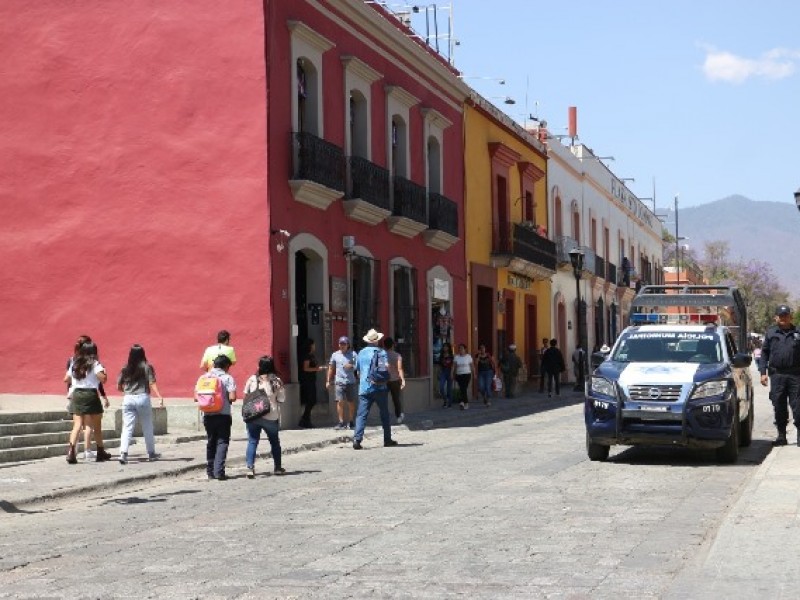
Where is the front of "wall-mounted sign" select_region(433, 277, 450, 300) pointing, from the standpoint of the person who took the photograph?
facing the viewer and to the right of the viewer

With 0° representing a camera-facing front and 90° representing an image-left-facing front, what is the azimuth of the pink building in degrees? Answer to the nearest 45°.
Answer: approximately 315°

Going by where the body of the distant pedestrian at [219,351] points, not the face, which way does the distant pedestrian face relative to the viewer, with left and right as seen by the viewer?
facing away from the viewer

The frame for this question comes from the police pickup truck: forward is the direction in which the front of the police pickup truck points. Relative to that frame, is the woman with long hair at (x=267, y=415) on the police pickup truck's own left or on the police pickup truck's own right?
on the police pickup truck's own right

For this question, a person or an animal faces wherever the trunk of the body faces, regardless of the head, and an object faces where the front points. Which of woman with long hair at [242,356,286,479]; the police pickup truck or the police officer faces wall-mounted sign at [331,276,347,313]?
the woman with long hair

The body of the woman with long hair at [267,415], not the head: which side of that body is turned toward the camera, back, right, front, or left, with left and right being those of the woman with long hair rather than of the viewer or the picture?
back

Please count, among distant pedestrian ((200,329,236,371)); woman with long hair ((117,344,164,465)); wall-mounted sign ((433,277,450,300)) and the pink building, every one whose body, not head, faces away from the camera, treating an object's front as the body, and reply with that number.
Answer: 2

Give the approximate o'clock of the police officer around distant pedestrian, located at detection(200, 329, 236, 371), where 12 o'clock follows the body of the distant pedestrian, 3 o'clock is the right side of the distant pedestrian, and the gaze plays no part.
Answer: The police officer is roughly at 4 o'clock from the distant pedestrian.

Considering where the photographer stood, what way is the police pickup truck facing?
facing the viewer

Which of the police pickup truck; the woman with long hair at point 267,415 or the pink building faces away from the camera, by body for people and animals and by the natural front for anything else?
the woman with long hair

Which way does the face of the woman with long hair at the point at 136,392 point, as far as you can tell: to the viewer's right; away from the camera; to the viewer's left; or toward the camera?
away from the camera

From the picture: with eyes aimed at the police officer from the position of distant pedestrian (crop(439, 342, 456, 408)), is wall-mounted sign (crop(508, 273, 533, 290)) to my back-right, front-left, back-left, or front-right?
back-left

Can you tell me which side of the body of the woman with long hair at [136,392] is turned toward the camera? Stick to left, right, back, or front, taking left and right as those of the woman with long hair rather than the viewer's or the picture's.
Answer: back

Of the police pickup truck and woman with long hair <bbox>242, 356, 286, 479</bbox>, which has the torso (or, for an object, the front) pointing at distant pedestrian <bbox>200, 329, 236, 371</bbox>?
the woman with long hair

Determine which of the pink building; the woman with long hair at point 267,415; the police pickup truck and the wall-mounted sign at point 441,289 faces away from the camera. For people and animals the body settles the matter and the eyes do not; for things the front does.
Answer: the woman with long hair
